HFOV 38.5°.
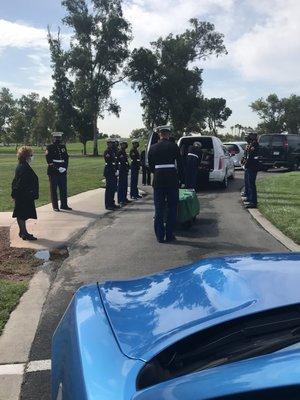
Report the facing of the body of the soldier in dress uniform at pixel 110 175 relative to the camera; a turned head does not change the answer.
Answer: to the viewer's right

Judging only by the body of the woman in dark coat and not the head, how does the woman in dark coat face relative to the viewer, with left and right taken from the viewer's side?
facing to the right of the viewer

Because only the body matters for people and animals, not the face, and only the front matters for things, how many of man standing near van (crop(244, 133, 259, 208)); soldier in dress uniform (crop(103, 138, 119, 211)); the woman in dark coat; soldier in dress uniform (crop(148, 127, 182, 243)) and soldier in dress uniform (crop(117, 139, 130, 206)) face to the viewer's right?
3

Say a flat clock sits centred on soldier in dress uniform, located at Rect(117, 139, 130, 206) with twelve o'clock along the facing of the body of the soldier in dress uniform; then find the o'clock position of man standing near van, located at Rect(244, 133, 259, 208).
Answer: The man standing near van is roughly at 1 o'clock from the soldier in dress uniform.

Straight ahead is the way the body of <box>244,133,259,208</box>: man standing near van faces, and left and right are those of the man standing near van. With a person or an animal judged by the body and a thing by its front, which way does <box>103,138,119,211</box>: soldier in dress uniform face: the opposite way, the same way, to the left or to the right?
the opposite way

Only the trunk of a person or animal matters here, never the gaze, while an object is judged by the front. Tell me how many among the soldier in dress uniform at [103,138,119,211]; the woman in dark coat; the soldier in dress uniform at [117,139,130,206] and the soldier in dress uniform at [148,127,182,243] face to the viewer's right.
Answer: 3

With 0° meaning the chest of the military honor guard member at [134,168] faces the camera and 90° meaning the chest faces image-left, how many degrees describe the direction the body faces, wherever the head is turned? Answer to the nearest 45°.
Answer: approximately 270°

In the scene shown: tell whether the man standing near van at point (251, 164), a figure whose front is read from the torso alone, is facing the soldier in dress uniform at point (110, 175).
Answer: yes

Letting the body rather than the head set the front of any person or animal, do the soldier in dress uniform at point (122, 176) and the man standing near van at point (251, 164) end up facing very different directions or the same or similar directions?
very different directions

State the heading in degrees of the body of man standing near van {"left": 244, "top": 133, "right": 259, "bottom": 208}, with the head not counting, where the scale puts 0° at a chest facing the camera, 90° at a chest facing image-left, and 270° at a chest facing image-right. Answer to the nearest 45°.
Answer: approximately 90°

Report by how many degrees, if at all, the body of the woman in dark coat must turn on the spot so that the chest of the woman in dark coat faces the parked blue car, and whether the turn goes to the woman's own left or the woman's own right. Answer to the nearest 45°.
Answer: approximately 90° to the woman's own right

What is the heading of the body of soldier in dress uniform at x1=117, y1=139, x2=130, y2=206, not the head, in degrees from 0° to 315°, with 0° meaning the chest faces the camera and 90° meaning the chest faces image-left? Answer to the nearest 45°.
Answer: approximately 270°
